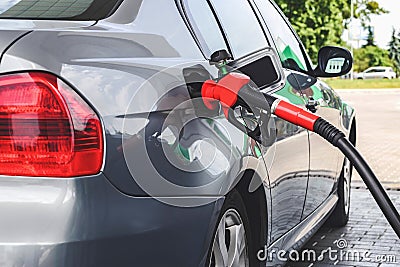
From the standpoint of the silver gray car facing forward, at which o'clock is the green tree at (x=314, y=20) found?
The green tree is roughly at 11 o'clock from the silver gray car.

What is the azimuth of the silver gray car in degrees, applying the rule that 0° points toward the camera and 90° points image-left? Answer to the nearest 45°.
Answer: approximately 225°
